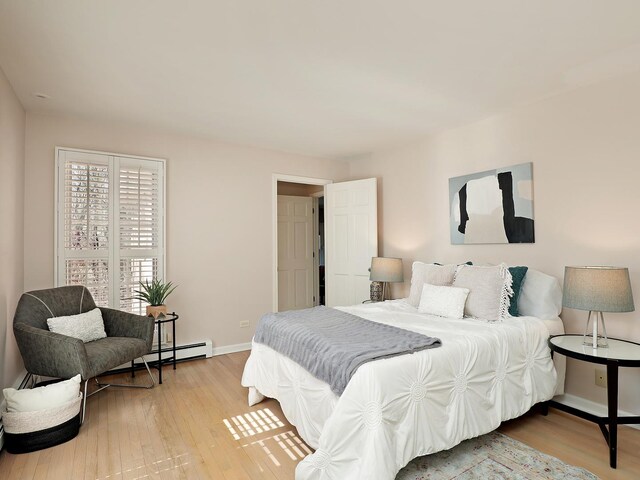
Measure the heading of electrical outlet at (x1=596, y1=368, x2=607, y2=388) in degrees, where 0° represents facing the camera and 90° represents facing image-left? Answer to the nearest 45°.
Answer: approximately 45°

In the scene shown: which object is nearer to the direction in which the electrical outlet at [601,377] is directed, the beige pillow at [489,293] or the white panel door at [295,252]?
the beige pillow

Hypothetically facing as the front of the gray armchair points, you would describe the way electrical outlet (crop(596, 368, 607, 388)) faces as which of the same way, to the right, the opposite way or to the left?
the opposite way
